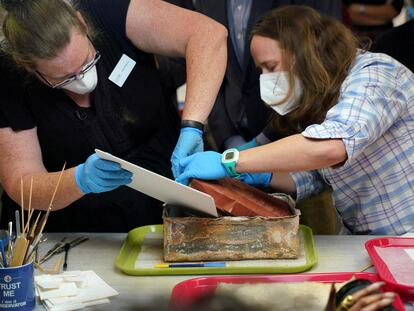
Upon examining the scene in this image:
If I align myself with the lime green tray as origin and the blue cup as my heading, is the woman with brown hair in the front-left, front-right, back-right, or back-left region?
back-right

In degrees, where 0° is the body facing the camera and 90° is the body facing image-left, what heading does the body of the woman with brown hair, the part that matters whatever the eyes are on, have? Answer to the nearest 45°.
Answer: approximately 90°

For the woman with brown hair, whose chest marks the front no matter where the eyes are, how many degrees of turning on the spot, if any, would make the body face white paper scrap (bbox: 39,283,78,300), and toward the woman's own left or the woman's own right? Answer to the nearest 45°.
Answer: approximately 45° to the woman's own left

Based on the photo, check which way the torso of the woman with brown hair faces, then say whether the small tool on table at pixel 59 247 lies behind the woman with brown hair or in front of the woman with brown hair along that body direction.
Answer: in front

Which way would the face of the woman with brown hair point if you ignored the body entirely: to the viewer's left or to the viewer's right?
to the viewer's left

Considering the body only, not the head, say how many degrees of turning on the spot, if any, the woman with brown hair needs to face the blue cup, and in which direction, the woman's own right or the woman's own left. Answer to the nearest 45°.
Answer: approximately 45° to the woman's own left
